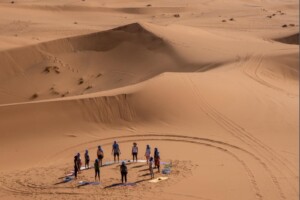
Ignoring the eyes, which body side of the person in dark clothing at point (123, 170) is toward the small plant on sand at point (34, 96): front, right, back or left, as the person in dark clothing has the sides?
front

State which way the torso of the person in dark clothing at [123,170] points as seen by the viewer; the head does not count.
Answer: away from the camera

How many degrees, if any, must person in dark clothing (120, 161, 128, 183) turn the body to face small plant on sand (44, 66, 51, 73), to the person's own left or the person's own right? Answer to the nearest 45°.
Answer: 0° — they already face it

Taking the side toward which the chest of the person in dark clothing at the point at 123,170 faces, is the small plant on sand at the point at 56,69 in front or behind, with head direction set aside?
in front

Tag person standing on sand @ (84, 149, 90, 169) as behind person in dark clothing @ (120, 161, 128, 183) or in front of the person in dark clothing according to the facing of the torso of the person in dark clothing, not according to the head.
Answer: in front

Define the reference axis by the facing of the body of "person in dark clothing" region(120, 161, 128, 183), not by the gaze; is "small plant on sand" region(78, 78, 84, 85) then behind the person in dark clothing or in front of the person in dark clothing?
in front

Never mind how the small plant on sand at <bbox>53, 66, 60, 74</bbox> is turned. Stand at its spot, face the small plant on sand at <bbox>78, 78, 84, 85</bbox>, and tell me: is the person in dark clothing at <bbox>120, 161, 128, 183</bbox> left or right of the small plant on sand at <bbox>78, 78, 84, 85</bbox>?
right
